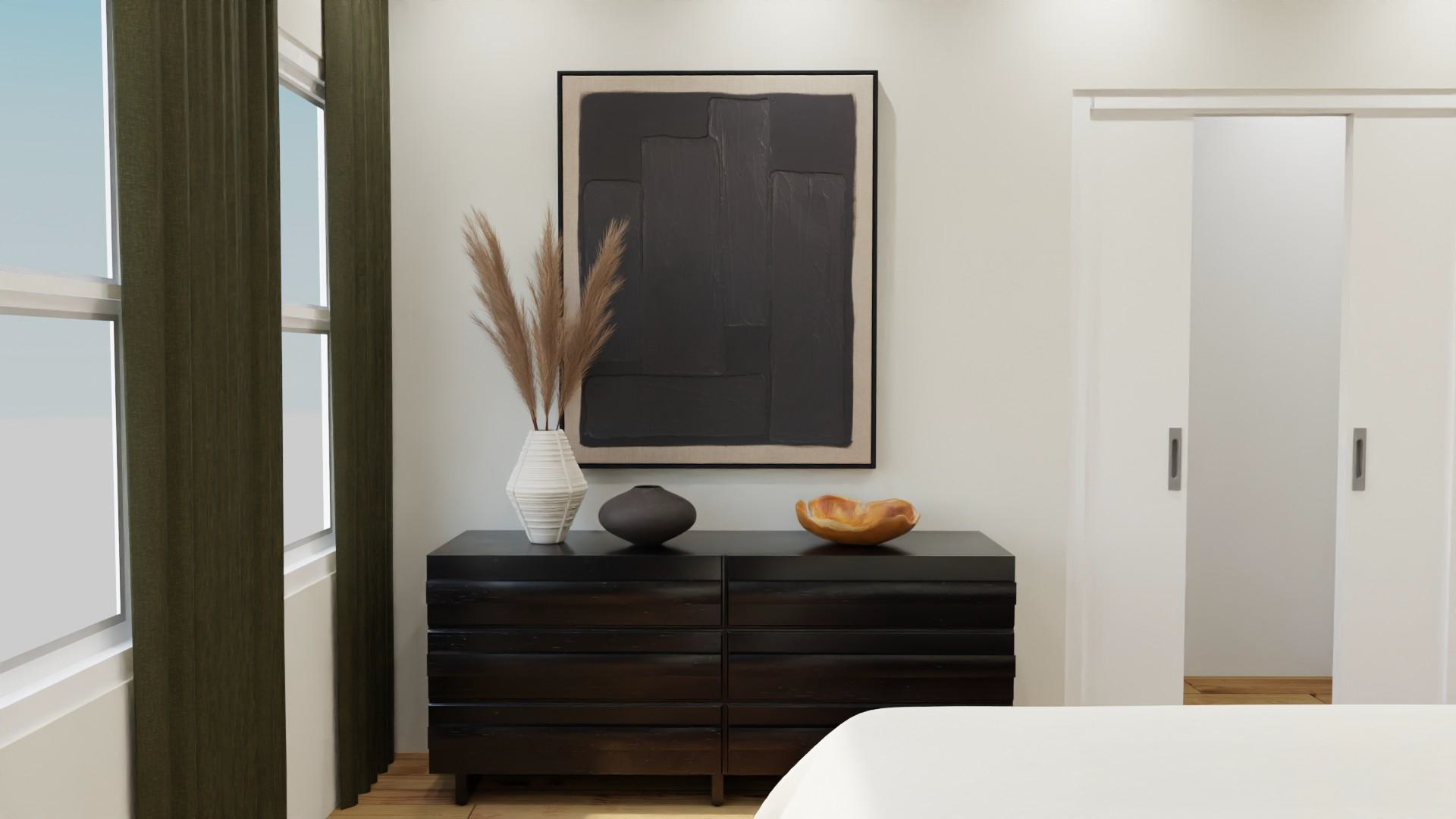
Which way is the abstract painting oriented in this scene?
toward the camera

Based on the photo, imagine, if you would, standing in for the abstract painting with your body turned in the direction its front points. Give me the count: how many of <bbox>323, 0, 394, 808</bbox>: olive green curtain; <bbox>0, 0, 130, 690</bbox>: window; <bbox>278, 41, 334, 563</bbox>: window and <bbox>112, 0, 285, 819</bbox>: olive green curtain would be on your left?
0

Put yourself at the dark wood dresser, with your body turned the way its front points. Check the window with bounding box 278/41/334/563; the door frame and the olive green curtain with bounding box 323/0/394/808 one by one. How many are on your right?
2

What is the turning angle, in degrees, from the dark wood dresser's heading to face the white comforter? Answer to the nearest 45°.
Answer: approximately 45° to its left

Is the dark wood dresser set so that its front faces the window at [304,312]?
no

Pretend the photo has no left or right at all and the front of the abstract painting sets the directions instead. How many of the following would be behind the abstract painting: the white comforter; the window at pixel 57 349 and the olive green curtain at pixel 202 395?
0

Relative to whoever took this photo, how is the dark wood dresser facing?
facing the viewer

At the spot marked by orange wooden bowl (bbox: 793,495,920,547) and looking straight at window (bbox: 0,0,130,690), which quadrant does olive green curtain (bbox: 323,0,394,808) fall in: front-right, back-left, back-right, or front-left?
front-right

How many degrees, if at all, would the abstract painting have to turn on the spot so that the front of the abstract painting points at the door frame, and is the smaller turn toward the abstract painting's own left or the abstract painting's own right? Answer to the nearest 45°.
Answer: approximately 90° to the abstract painting's own left

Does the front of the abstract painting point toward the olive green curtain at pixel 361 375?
no

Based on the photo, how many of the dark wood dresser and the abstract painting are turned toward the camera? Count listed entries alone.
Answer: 2

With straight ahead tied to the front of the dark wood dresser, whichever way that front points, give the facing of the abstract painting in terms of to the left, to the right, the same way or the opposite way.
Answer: the same way
